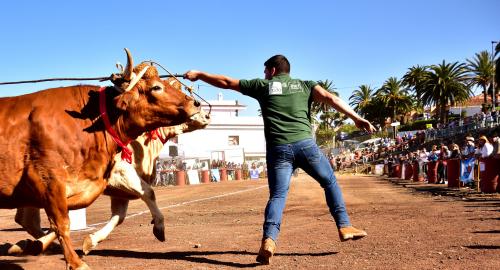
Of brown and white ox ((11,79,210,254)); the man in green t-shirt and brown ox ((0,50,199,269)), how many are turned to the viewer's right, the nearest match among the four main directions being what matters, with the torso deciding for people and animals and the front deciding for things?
2

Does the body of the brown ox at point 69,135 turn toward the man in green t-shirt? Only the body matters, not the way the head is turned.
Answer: yes

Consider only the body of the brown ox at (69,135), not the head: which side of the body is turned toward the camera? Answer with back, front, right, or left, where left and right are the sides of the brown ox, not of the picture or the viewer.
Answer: right

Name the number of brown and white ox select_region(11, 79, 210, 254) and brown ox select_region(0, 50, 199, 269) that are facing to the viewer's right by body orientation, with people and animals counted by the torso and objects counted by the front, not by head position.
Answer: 2

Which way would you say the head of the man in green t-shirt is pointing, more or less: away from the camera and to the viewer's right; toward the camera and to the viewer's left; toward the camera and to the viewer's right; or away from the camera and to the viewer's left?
away from the camera and to the viewer's left

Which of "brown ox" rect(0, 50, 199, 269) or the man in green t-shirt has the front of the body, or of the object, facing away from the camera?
the man in green t-shirt

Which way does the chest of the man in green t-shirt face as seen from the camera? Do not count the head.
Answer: away from the camera

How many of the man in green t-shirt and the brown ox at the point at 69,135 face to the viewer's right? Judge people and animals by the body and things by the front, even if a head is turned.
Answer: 1

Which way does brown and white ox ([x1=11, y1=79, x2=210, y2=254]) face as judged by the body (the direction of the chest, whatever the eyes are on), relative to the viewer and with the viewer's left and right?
facing to the right of the viewer

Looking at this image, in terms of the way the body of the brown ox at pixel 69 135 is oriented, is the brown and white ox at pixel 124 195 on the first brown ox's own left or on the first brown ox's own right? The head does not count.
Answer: on the first brown ox's own left

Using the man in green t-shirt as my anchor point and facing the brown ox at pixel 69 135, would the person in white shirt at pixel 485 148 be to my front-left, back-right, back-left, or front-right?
back-right

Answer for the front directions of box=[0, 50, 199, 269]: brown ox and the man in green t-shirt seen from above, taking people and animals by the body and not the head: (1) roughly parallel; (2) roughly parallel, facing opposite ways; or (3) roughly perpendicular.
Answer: roughly perpendicular
